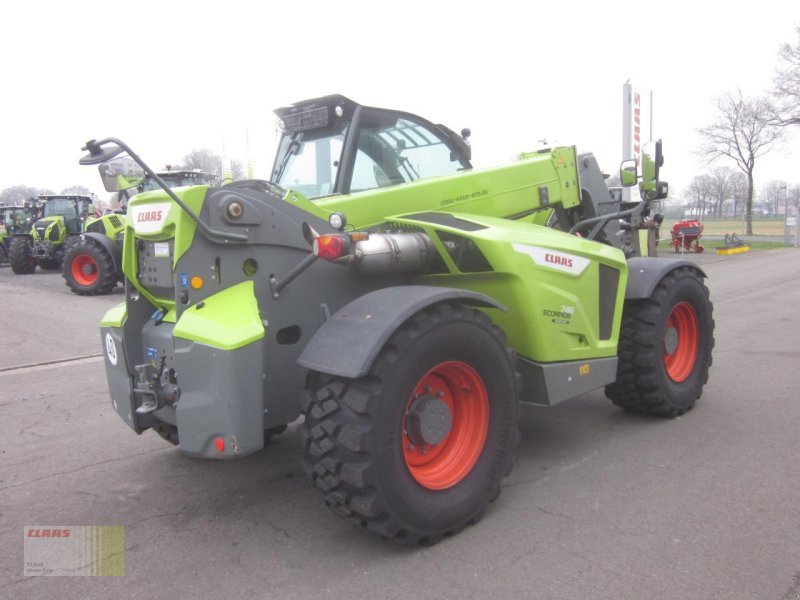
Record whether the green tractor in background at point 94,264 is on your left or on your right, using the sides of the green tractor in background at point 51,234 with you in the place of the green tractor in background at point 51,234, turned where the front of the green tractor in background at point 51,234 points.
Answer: on your left

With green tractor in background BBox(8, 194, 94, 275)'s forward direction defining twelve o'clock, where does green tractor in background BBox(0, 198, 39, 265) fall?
green tractor in background BBox(0, 198, 39, 265) is roughly at 4 o'clock from green tractor in background BBox(8, 194, 94, 275).

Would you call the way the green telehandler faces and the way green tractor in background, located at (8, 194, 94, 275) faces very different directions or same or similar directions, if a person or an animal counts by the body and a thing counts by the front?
very different directions

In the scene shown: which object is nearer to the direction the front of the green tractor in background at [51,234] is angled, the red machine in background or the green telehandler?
the green telehandler

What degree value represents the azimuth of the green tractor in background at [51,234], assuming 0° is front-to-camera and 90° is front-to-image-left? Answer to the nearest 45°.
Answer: approximately 45°

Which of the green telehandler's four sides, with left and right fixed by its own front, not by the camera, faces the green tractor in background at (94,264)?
left

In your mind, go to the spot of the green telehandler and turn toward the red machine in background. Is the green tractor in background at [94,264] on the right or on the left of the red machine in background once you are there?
left

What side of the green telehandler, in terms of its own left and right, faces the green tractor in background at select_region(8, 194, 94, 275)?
left

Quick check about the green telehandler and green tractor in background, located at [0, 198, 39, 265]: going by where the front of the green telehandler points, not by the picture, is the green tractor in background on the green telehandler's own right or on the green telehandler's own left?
on the green telehandler's own left

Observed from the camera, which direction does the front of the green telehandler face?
facing away from the viewer and to the right of the viewer
